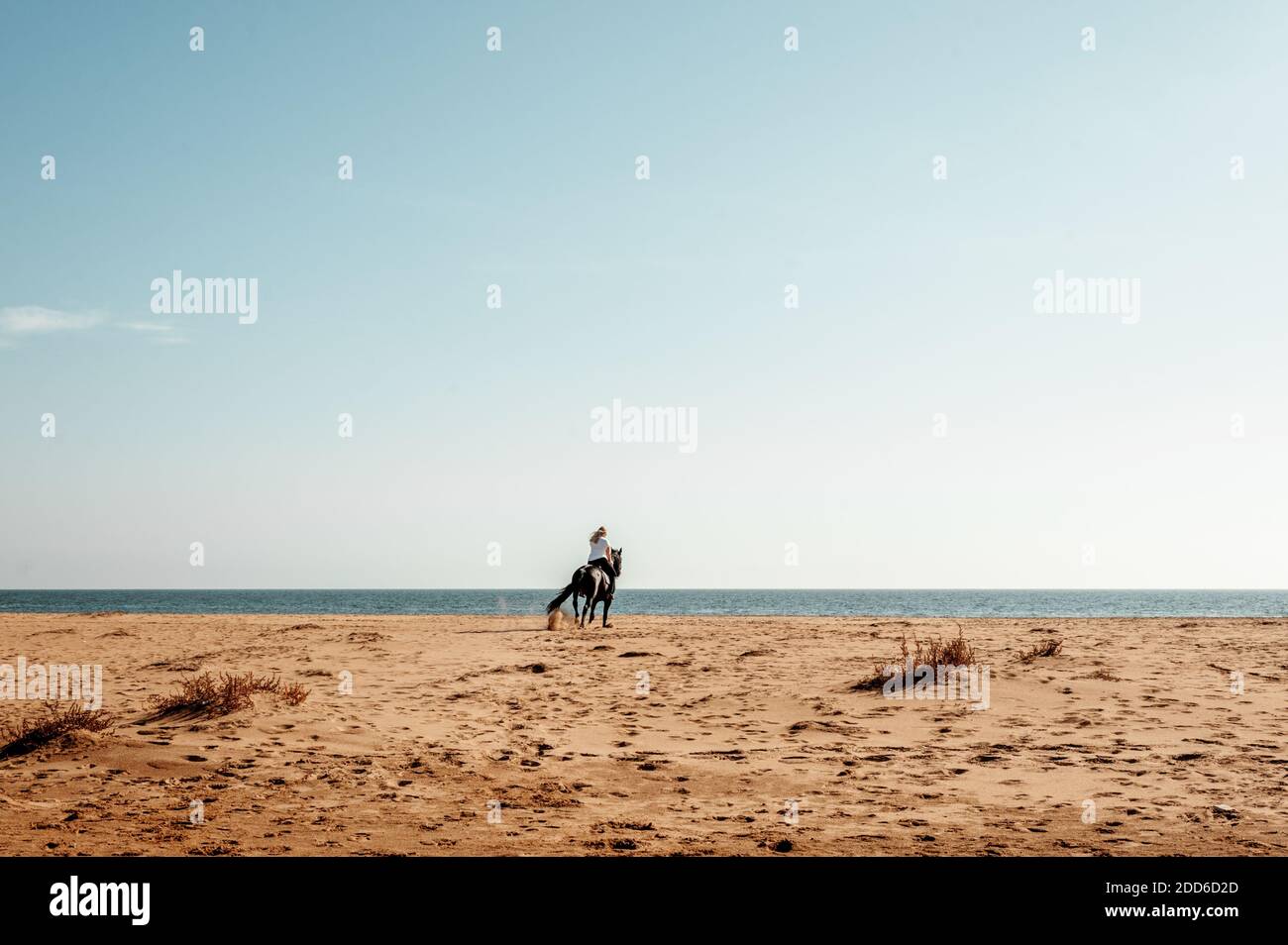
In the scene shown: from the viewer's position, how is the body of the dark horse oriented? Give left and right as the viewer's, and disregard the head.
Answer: facing away from the viewer and to the right of the viewer

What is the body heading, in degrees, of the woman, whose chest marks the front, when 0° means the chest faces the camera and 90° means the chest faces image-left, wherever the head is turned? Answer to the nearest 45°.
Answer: approximately 225°

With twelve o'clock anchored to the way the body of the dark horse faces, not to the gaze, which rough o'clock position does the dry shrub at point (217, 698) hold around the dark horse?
The dry shrub is roughly at 5 o'clock from the dark horse.

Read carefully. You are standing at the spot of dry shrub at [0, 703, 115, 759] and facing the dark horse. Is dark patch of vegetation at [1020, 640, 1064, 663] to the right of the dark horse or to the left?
right

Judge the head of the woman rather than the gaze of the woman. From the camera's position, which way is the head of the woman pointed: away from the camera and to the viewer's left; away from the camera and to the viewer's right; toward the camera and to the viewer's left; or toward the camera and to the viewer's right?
away from the camera and to the viewer's right

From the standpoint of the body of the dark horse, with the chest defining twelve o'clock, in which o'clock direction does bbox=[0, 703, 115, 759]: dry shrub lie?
The dry shrub is roughly at 5 o'clock from the dark horse.
